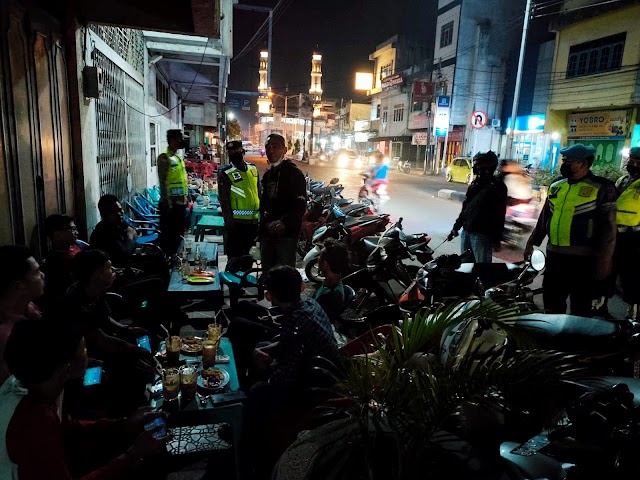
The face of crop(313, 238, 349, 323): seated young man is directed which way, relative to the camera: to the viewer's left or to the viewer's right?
to the viewer's left

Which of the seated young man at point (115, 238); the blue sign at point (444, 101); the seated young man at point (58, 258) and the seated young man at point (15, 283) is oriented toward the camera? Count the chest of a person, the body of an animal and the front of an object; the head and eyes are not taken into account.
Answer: the blue sign

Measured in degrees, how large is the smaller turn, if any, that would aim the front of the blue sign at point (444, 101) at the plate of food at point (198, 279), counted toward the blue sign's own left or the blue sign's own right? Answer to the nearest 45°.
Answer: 0° — it already faces it

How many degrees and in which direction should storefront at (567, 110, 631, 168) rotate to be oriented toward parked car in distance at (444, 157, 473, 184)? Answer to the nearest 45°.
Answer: approximately 45° to its right

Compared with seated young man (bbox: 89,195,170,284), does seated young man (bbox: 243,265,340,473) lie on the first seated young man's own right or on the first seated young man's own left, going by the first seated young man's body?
on the first seated young man's own right

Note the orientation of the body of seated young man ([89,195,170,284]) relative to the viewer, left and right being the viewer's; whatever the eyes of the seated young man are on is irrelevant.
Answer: facing to the right of the viewer

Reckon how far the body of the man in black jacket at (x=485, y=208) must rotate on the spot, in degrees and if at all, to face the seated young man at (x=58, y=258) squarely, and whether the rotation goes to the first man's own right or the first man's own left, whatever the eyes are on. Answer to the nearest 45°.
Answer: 0° — they already face them

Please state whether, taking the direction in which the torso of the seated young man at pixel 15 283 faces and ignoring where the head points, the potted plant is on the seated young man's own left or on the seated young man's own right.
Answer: on the seated young man's own right

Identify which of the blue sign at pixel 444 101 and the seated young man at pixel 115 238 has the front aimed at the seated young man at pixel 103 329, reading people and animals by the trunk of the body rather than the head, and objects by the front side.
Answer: the blue sign

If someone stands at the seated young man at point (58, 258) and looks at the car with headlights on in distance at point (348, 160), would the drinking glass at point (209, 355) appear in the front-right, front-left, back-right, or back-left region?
back-right

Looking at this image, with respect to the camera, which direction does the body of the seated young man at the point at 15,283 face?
to the viewer's right
